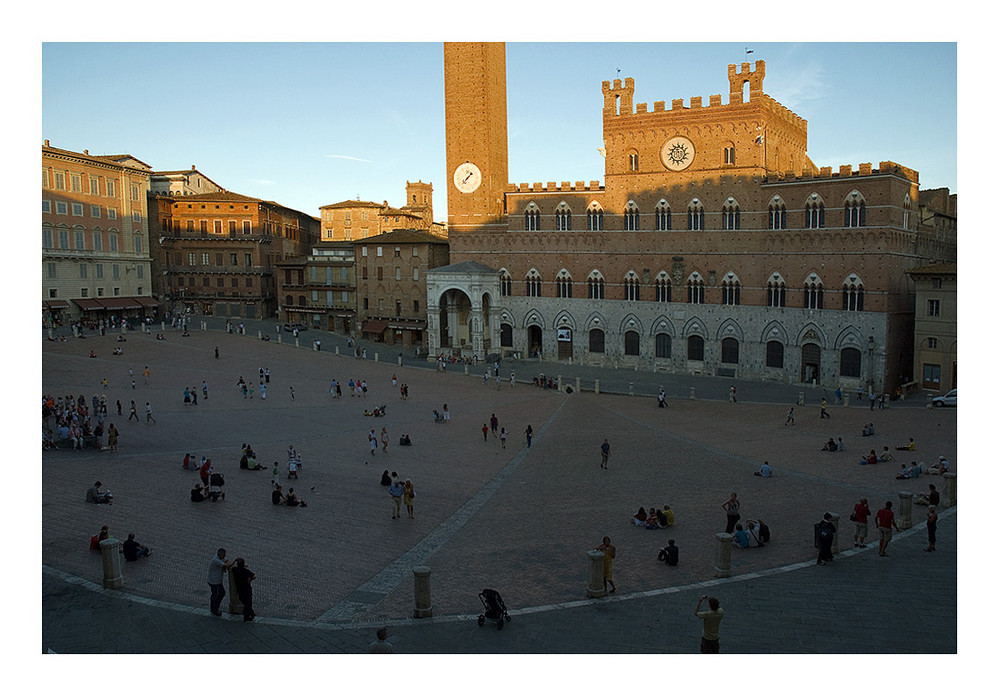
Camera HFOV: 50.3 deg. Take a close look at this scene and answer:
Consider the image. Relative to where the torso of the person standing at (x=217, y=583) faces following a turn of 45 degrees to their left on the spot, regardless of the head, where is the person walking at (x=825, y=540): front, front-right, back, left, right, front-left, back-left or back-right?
front-right

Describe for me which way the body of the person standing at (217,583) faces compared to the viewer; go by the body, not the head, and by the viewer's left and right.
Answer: facing to the right of the viewer
